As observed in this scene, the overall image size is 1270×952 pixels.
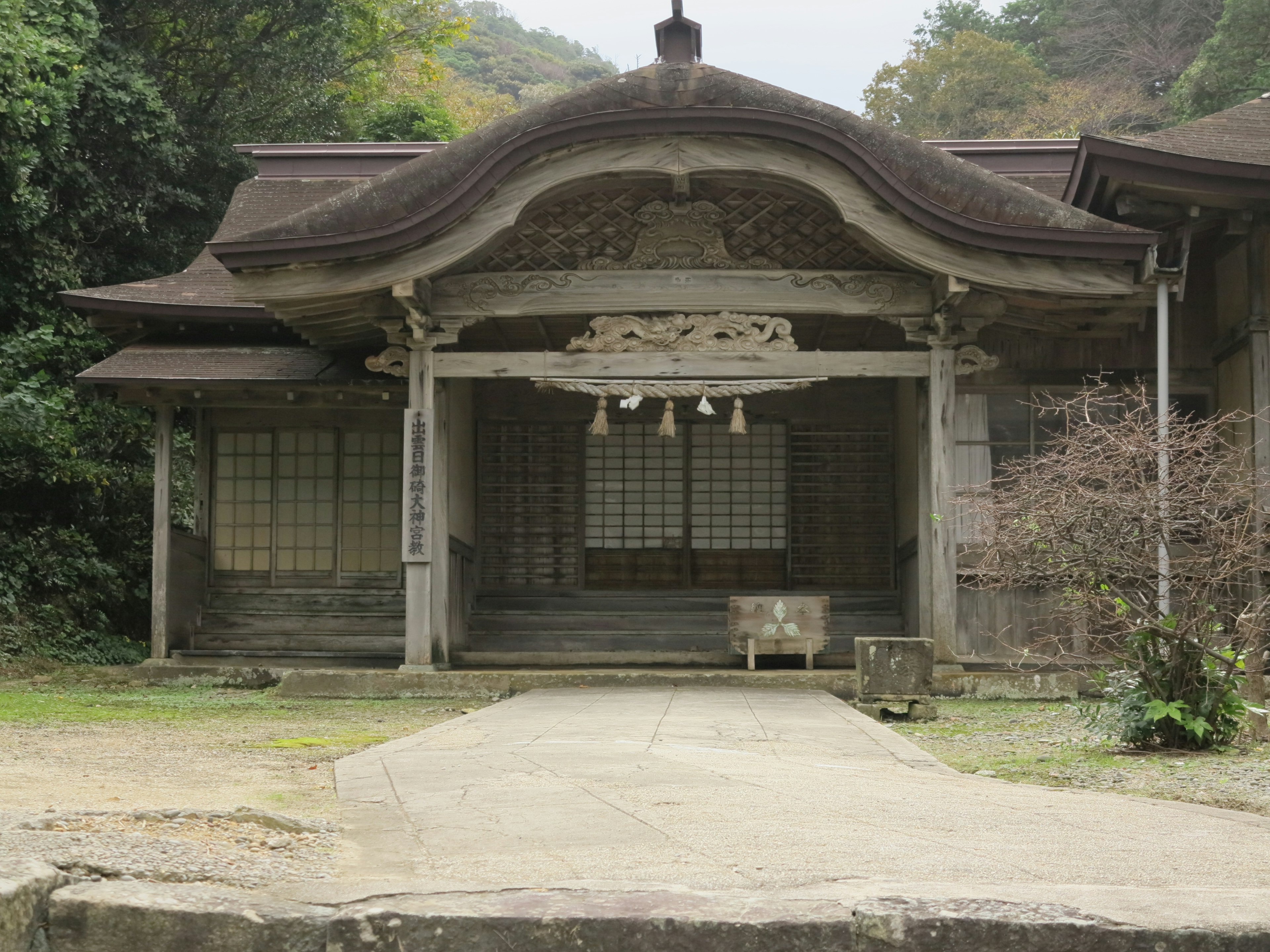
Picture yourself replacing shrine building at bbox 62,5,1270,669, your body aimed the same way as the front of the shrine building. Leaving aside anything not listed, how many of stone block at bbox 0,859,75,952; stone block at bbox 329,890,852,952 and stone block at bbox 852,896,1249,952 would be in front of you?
3

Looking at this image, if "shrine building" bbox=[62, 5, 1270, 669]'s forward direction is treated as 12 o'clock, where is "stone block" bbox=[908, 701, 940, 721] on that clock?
The stone block is roughly at 11 o'clock from the shrine building.

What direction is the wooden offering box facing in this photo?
toward the camera

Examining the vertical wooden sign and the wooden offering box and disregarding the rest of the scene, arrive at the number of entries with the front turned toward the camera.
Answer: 2

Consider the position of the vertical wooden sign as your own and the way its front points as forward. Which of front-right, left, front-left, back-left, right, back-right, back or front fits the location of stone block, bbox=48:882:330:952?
front

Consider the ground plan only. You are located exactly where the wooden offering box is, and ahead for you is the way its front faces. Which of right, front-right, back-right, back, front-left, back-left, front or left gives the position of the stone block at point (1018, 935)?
front

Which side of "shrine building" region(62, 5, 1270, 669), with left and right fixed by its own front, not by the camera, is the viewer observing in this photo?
front

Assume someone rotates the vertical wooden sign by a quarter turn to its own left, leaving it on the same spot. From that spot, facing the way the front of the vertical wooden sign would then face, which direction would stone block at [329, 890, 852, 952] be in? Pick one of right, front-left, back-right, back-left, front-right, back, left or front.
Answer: right

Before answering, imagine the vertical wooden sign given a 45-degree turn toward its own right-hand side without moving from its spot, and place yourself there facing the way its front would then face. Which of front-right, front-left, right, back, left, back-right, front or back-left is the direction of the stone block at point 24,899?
front-left

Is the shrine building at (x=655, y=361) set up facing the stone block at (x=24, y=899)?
yes

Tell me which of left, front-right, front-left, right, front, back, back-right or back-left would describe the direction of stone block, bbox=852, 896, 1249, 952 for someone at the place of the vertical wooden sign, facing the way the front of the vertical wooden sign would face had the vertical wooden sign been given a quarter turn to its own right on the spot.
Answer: left

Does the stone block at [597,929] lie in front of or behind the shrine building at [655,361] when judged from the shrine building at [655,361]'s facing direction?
in front
